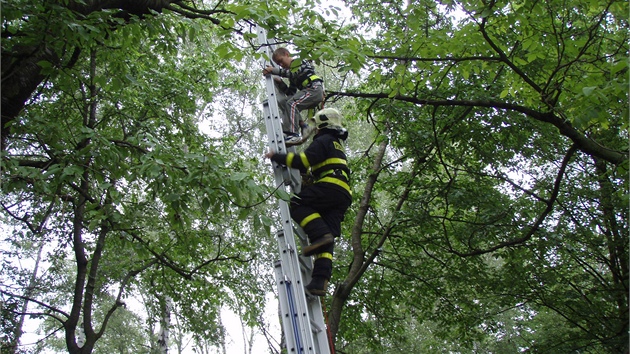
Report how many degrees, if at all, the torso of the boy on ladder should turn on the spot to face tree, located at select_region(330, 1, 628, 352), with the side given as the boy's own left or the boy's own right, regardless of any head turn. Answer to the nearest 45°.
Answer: approximately 135° to the boy's own right

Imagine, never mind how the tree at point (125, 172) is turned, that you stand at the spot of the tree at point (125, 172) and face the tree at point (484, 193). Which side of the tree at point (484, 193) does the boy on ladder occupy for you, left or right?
right

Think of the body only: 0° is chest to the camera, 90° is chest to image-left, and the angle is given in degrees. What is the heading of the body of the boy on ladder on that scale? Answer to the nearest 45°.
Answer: approximately 90°

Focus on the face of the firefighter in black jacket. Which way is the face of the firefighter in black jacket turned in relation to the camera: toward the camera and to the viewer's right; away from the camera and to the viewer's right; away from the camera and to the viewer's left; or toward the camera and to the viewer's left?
away from the camera and to the viewer's left
